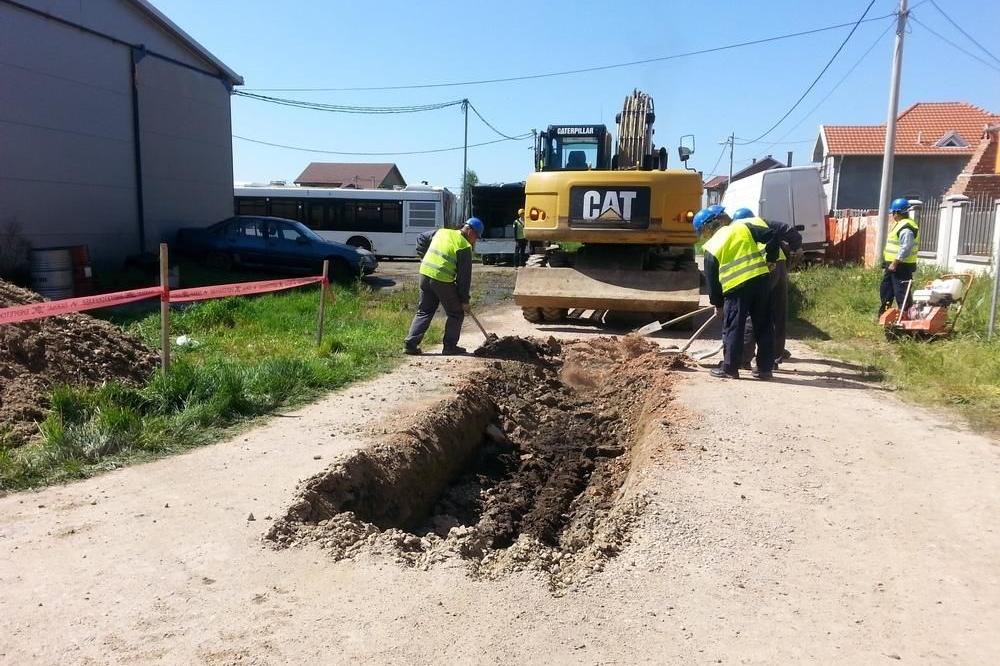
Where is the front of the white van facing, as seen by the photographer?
facing away from the viewer and to the left of the viewer

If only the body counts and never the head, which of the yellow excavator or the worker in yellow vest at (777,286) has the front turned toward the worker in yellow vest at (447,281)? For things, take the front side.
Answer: the worker in yellow vest at (777,286)

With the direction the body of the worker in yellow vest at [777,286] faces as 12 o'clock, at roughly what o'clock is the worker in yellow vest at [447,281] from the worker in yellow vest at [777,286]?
the worker in yellow vest at [447,281] is roughly at 12 o'clock from the worker in yellow vest at [777,286].

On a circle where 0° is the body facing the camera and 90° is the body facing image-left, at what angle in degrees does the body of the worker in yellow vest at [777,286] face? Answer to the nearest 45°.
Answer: approximately 90°

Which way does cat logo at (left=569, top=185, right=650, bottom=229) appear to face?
toward the camera

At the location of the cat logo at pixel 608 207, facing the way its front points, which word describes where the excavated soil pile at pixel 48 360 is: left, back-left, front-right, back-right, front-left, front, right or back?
front-right

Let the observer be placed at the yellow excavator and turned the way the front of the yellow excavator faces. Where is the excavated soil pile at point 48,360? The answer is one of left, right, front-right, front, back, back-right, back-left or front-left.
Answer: back-left

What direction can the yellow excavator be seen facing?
away from the camera

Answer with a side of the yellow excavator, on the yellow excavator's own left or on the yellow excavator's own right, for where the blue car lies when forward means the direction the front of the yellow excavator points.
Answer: on the yellow excavator's own left

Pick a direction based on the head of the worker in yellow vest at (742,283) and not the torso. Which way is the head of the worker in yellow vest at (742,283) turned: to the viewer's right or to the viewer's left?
to the viewer's left

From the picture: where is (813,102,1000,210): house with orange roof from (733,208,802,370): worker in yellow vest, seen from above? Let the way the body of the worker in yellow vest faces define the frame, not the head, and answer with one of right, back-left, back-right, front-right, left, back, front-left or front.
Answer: right

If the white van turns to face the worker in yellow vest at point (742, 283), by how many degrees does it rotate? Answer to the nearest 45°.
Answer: approximately 135° to its left
